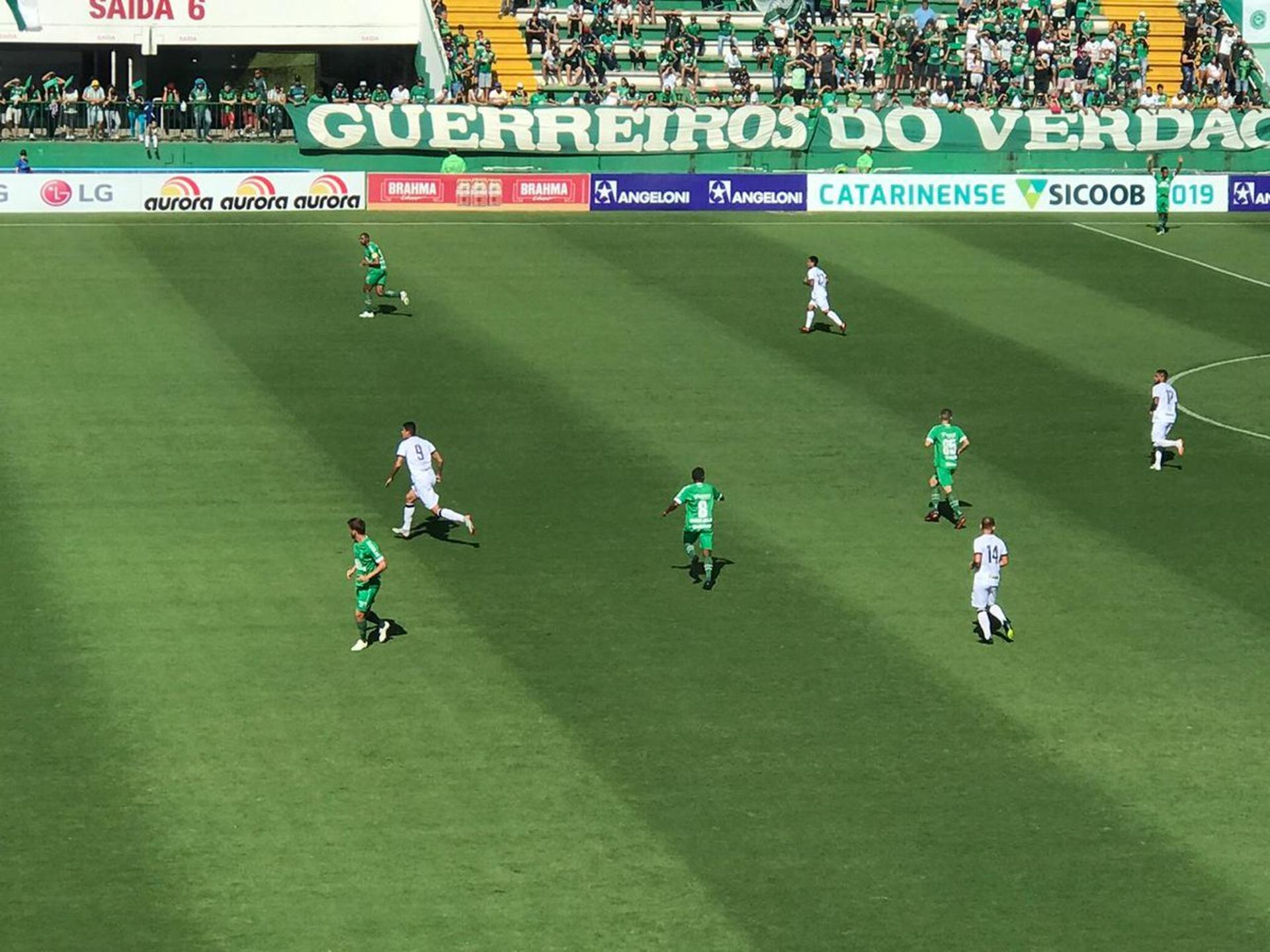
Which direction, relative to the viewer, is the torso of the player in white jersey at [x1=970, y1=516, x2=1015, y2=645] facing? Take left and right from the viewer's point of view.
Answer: facing away from the viewer and to the left of the viewer

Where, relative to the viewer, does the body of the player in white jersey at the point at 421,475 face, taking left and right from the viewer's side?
facing away from the viewer and to the left of the viewer

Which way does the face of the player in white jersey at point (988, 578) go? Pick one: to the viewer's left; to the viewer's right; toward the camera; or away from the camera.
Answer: away from the camera

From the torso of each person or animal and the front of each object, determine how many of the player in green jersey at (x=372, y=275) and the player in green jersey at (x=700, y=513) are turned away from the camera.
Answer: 1

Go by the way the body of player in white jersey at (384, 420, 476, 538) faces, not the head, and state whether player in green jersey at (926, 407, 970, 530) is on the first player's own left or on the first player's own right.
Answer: on the first player's own right

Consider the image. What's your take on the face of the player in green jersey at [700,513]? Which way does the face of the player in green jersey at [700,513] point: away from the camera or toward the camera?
away from the camera

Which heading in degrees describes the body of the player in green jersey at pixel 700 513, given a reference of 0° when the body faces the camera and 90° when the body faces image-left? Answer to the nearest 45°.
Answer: approximately 180°

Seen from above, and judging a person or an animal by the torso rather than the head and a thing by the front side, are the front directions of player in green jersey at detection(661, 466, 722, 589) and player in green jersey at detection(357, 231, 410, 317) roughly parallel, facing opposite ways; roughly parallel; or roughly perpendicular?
roughly perpendicular
